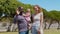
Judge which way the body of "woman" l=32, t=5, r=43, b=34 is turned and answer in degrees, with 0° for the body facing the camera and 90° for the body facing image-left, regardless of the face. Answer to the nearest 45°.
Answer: approximately 45°

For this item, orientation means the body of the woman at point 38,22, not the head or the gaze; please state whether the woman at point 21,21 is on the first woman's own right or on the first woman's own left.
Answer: on the first woman's own right
